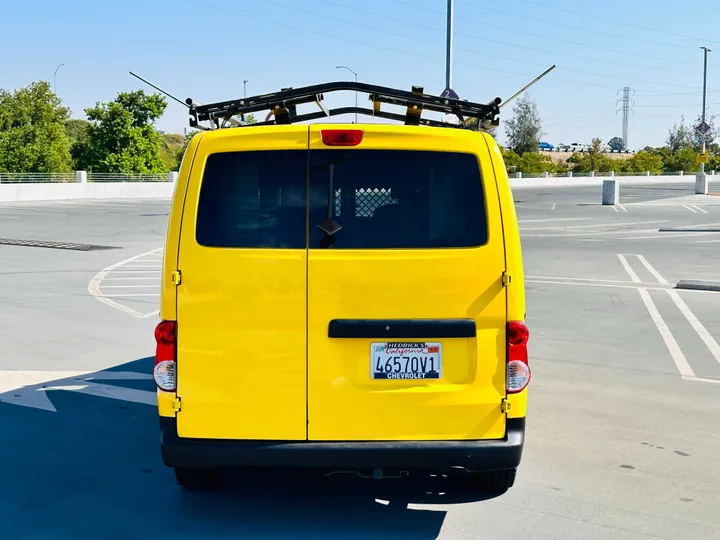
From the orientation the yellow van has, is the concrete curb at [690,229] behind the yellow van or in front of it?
in front

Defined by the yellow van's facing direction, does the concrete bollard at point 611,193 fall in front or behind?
in front

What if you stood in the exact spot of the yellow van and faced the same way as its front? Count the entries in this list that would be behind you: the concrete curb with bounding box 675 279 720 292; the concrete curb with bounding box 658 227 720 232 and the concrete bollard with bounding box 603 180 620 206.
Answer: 0

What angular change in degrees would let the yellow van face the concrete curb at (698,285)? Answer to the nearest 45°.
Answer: approximately 45° to its right

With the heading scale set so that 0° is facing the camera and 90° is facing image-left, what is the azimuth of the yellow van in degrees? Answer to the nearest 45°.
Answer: approximately 180°
